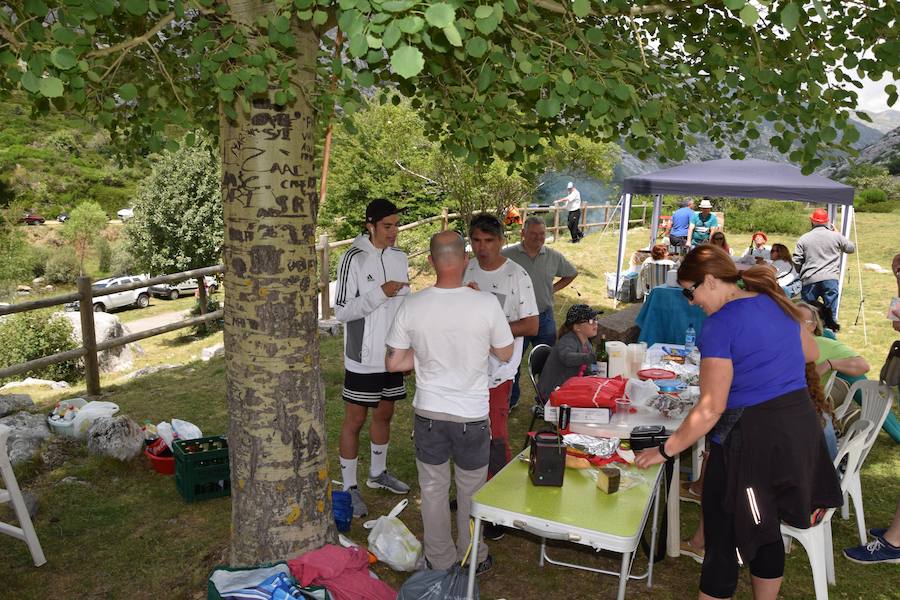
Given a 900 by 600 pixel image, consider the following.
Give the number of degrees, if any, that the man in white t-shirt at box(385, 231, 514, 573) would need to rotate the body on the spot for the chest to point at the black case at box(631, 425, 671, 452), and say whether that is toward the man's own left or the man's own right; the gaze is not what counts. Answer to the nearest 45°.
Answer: approximately 90° to the man's own right

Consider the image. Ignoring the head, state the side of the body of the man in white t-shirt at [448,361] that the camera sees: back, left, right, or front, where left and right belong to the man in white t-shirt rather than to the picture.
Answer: back

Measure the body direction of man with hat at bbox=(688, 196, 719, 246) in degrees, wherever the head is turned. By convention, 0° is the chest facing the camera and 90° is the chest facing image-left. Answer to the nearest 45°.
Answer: approximately 0°

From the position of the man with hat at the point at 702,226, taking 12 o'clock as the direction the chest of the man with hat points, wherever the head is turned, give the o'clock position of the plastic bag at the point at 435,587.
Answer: The plastic bag is roughly at 12 o'clock from the man with hat.

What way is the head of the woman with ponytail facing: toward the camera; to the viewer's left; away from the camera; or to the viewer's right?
to the viewer's left

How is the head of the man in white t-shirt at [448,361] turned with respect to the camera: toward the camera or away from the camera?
away from the camera

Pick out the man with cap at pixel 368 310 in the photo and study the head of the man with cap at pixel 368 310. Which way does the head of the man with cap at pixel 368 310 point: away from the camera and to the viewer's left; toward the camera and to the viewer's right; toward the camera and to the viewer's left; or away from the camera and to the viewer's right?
toward the camera and to the viewer's right

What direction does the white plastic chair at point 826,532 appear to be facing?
to the viewer's left
